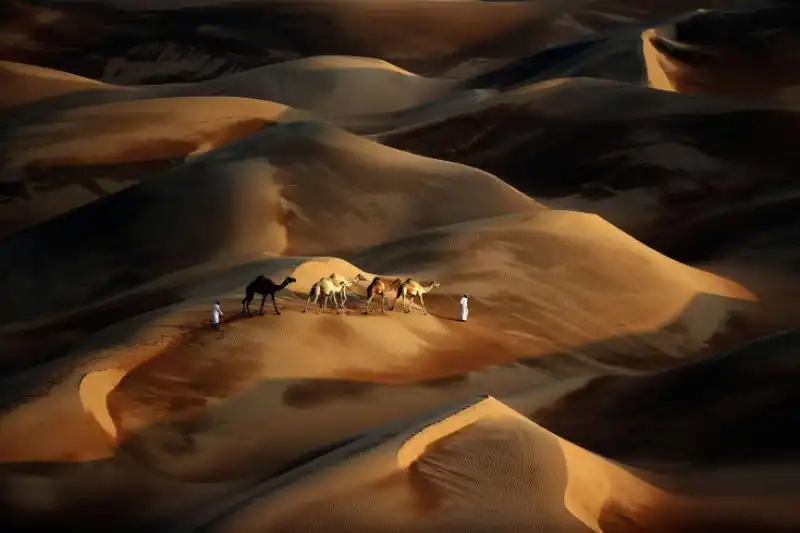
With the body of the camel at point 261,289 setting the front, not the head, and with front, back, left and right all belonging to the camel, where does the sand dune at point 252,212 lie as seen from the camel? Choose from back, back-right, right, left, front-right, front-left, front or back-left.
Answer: left

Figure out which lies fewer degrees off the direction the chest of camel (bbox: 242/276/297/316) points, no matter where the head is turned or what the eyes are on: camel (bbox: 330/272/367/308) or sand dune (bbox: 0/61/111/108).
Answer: the camel

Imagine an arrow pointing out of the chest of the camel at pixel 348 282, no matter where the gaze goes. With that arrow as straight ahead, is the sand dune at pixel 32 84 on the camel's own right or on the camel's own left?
on the camel's own left

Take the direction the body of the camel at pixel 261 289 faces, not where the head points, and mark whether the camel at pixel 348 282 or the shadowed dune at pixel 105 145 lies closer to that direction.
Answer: the camel

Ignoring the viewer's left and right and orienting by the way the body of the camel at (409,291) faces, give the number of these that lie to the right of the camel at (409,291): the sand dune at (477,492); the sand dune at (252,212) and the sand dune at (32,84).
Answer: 1

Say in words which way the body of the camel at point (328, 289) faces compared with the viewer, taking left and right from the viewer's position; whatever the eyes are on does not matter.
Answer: facing to the right of the viewer

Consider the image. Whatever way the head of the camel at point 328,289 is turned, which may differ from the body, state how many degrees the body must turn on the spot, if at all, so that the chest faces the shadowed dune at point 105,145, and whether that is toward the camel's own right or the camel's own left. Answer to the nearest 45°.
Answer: approximately 90° to the camel's own left

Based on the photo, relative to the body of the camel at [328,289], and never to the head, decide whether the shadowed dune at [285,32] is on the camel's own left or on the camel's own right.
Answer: on the camel's own left

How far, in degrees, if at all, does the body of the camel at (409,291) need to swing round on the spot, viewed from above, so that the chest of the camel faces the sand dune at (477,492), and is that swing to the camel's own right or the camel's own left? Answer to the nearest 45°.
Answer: approximately 90° to the camel's own right

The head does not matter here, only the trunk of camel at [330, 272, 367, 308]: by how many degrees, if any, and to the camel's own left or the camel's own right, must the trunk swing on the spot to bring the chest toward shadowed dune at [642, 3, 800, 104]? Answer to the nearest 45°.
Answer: approximately 45° to the camel's own left

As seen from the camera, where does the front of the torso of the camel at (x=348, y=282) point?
to the viewer's right

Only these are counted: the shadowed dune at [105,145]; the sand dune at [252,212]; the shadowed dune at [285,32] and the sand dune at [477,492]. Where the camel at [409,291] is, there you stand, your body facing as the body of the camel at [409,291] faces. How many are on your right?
1

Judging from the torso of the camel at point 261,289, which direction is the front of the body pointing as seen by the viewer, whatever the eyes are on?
to the viewer's right

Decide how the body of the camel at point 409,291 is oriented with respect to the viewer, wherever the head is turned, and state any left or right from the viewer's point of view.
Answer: facing to the right of the viewer
